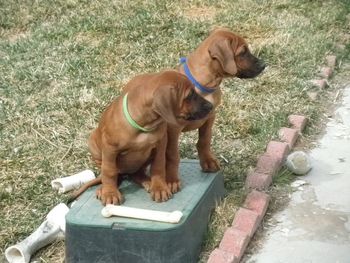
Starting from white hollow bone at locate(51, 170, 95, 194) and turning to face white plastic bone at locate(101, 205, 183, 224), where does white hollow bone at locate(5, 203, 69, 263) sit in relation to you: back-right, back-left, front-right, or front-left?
front-right

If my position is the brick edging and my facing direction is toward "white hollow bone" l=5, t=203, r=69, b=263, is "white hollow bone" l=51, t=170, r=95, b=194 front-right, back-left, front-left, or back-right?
front-right

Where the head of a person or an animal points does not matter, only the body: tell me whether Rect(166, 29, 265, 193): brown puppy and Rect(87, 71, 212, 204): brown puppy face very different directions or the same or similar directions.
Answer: same or similar directions

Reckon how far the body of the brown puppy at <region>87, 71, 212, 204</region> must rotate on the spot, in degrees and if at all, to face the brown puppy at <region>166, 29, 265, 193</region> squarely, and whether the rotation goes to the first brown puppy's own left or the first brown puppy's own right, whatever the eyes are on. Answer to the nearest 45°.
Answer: approximately 90° to the first brown puppy's own left

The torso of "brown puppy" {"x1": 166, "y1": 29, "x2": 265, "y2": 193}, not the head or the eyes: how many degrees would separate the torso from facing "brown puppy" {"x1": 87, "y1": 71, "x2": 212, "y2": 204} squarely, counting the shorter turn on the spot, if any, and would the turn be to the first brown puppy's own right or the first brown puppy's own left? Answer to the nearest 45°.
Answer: approximately 90° to the first brown puppy's own right

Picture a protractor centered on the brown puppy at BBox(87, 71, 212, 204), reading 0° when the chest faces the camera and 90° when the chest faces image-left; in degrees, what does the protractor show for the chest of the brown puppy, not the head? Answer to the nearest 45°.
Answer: approximately 315°

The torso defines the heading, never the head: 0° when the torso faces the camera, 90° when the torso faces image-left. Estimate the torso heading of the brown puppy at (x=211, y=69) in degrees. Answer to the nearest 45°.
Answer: approximately 315°
